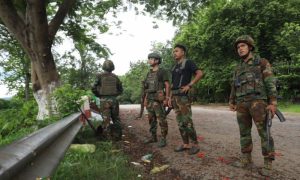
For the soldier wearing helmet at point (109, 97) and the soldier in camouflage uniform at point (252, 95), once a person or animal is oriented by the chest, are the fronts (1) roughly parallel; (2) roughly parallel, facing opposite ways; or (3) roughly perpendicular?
roughly perpendicular

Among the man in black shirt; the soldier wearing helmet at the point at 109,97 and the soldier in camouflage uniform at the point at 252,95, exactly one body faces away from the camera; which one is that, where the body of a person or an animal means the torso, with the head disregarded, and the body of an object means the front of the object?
the soldier wearing helmet

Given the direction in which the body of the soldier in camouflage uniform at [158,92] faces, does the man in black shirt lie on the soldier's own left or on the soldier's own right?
on the soldier's own left

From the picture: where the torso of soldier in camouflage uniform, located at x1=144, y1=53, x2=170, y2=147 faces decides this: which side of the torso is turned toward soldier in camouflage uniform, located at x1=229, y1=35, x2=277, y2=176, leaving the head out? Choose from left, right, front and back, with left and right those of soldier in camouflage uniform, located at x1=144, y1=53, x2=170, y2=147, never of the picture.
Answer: left

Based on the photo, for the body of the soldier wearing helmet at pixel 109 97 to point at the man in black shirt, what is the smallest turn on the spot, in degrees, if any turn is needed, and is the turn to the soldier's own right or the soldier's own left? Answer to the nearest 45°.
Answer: approximately 135° to the soldier's own right

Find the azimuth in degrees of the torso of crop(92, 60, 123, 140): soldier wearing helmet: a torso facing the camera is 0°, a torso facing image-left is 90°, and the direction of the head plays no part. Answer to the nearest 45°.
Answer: approximately 180°
